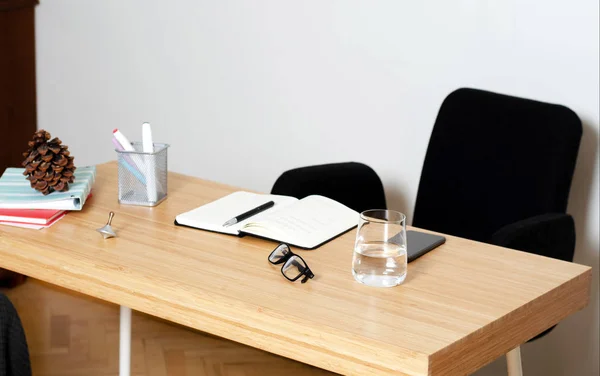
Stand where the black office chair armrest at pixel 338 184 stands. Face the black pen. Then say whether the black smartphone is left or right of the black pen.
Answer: left

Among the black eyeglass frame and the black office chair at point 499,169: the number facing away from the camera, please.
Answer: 0

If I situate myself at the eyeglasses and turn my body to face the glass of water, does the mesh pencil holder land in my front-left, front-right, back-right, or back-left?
back-left

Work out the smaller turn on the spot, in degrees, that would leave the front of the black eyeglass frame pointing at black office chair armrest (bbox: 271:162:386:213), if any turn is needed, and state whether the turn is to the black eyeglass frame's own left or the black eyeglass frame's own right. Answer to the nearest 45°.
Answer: approximately 135° to the black eyeglass frame's own right

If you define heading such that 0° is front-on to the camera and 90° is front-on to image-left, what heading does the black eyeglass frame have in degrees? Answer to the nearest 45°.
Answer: approximately 45°

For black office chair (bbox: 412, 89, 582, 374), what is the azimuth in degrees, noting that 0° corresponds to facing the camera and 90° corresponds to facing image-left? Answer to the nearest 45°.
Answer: approximately 45°

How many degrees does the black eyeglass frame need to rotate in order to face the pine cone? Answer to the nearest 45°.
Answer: approximately 90° to its right

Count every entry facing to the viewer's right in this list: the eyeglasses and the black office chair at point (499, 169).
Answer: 0
